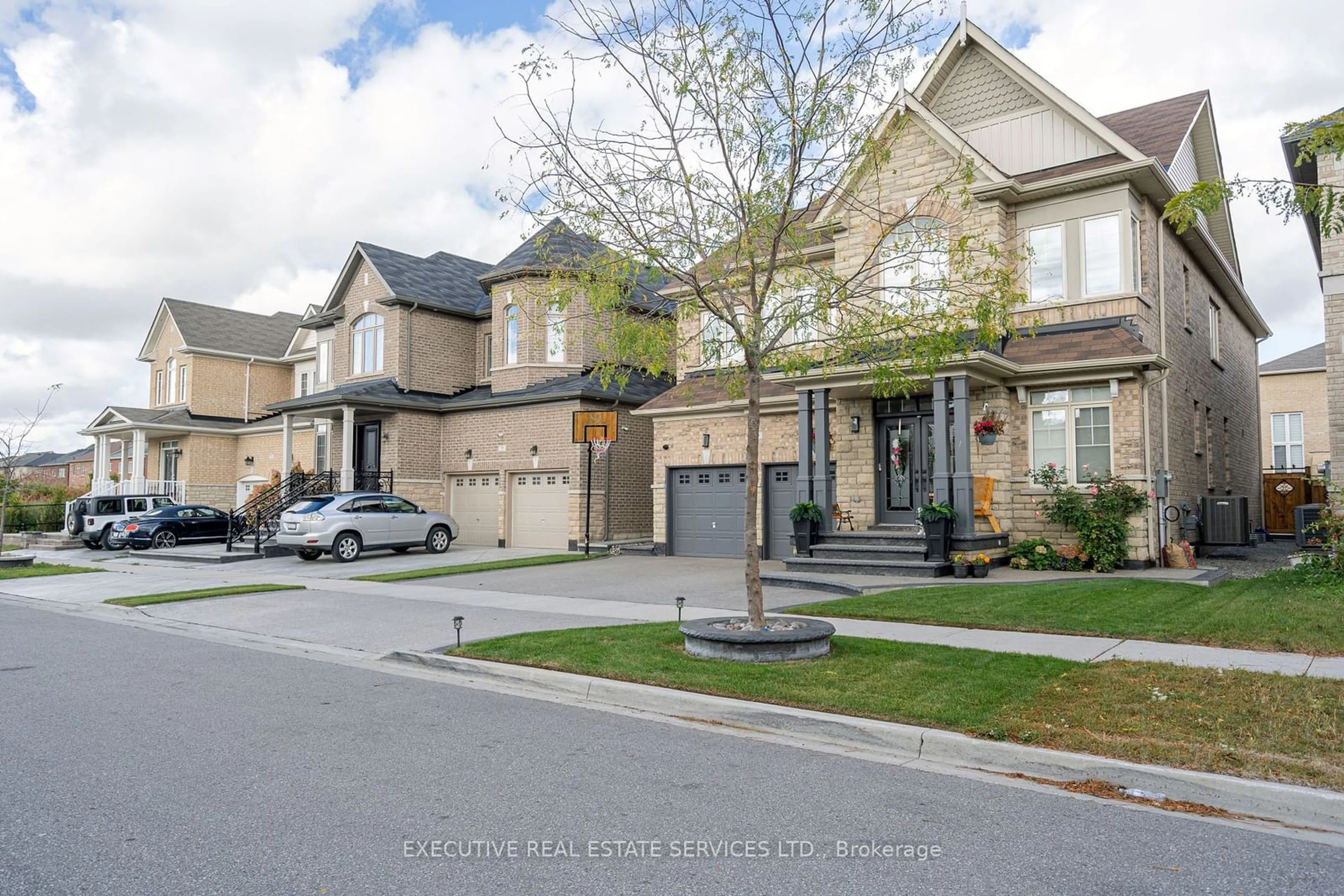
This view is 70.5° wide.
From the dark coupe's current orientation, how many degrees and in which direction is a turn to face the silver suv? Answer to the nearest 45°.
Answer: approximately 90° to its right

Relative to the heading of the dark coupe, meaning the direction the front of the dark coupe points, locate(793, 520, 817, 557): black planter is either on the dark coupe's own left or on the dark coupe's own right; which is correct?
on the dark coupe's own right

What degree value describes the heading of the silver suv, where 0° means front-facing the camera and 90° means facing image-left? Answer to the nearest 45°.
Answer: approximately 225°

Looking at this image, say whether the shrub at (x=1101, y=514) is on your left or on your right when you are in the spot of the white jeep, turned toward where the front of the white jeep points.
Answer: on your right

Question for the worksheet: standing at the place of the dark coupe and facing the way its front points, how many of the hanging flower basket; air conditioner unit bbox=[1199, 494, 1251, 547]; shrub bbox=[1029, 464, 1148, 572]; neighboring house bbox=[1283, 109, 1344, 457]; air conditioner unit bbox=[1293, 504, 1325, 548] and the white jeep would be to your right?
5

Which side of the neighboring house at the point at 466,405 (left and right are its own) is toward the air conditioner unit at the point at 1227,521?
left

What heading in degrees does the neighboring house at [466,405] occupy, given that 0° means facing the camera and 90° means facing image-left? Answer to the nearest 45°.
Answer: approximately 45°

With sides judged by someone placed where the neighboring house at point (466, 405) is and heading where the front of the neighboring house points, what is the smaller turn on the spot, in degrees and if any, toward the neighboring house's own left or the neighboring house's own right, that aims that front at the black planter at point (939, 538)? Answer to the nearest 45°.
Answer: approximately 90° to the neighboring house's own left

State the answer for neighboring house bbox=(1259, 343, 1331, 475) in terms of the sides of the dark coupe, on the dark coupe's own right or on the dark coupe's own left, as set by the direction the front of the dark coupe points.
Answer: on the dark coupe's own right
